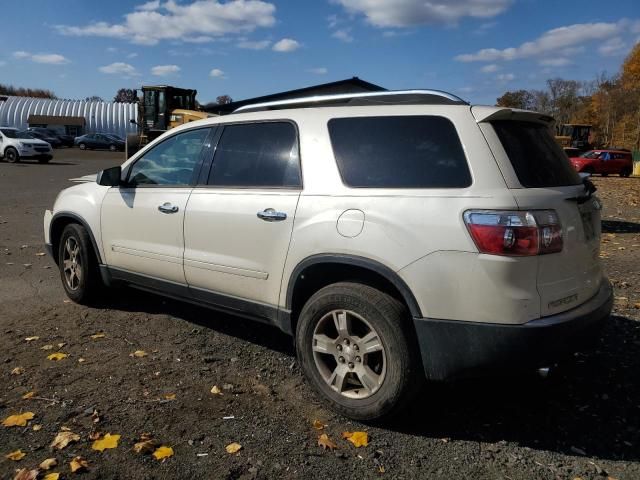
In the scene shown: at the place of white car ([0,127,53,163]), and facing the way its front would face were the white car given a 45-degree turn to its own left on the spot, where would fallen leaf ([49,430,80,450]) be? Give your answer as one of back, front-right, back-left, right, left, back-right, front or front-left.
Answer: right

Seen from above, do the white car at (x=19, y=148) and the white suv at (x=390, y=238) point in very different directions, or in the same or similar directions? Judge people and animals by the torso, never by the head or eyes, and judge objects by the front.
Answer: very different directions

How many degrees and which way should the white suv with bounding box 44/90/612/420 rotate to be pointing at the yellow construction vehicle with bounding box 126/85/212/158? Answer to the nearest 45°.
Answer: approximately 45° to its right

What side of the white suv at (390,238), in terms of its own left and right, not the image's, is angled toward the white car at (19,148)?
front

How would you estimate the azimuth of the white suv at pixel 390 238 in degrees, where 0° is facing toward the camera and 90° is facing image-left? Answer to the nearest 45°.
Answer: approximately 135°

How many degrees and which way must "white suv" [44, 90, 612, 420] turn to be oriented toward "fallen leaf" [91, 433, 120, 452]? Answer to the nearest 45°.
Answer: approximately 45° to its left

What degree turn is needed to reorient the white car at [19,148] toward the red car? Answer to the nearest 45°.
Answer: approximately 45° to its left

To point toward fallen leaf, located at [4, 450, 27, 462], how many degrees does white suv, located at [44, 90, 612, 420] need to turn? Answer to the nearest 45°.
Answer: approximately 45° to its left

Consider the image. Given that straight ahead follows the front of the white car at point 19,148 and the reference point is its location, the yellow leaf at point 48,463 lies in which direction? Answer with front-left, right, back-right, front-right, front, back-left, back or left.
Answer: front-right

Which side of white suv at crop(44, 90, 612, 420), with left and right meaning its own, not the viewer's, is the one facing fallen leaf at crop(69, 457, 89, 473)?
left

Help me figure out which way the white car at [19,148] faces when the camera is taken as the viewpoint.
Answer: facing the viewer and to the right of the viewer
